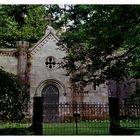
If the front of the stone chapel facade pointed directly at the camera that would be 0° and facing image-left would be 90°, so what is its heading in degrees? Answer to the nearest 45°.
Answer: approximately 0°

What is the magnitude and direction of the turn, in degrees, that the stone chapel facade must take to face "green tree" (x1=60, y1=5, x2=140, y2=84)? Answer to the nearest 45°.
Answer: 0° — it already faces it
